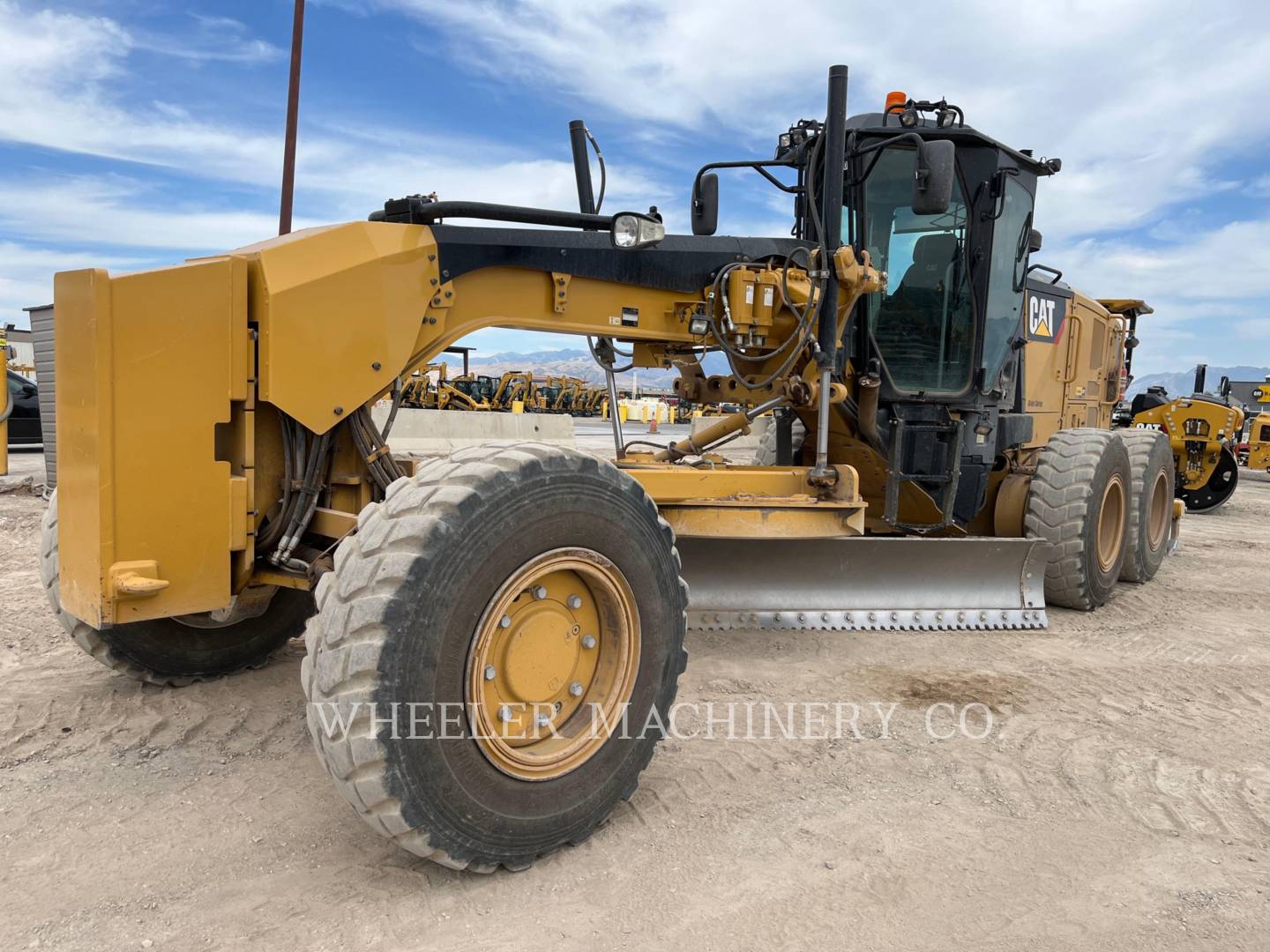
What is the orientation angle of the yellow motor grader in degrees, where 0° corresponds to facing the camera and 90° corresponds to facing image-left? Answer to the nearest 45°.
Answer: approximately 45°

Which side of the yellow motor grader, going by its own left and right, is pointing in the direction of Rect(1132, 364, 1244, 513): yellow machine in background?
back

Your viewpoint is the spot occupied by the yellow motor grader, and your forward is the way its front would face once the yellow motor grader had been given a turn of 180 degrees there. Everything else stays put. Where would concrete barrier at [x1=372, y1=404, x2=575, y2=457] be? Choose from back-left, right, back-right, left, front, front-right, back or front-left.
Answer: front-left

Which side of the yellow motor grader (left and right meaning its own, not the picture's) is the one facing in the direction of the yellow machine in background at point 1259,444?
back

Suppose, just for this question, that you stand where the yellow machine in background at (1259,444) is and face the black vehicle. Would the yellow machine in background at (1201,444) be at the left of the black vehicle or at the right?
left

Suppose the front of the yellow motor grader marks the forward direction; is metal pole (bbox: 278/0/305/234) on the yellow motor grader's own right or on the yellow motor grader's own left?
on the yellow motor grader's own right
